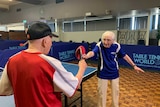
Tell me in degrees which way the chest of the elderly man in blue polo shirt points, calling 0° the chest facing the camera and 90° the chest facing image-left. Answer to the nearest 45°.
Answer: approximately 0°

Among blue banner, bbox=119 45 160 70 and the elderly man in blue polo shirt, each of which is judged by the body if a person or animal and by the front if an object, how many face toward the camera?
2

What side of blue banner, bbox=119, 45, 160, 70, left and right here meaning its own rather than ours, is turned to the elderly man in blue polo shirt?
front

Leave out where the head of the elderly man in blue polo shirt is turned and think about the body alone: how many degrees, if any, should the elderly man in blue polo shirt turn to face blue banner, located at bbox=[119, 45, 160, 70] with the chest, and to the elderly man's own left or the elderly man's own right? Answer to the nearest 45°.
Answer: approximately 180°

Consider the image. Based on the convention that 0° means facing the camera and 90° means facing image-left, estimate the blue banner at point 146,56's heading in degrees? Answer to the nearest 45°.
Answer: approximately 0°
